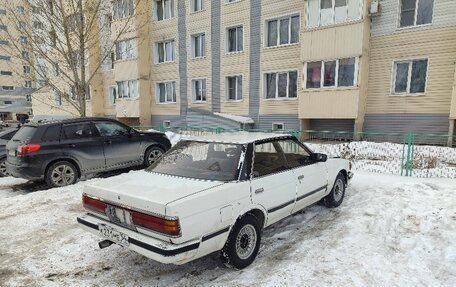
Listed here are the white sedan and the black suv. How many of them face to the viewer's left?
0

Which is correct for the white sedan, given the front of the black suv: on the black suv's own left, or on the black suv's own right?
on the black suv's own right

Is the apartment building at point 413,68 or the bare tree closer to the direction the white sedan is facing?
the apartment building

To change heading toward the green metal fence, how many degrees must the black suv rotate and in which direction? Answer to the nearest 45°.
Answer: approximately 45° to its right

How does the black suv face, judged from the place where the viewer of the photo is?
facing away from the viewer and to the right of the viewer

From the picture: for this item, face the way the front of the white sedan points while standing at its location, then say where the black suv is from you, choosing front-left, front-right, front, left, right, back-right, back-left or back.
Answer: left

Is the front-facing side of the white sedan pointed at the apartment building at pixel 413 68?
yes

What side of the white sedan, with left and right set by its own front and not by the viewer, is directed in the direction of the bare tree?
left

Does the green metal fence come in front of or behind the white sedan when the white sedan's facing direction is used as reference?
in front

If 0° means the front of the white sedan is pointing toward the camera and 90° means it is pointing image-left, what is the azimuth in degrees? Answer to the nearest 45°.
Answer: approximately 225°
